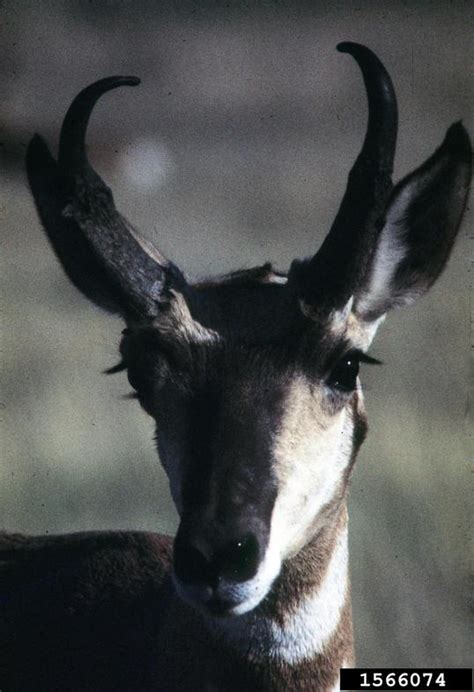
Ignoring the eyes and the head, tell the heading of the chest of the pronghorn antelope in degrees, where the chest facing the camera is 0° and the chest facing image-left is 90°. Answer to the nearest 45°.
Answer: approximately 315°
